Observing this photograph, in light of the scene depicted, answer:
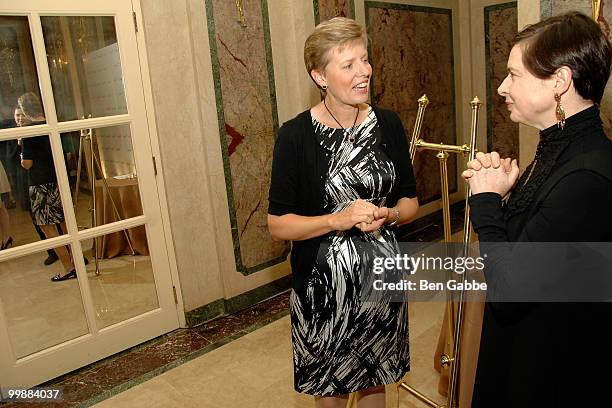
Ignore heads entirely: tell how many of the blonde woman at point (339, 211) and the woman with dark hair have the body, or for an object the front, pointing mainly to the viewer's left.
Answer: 1

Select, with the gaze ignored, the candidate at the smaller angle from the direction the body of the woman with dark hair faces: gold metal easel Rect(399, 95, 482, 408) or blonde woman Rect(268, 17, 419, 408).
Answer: the blonde woman

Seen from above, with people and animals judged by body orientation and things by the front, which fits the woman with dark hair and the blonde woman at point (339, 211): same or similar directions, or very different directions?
very different directions

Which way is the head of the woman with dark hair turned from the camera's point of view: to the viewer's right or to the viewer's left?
to the viewer's left

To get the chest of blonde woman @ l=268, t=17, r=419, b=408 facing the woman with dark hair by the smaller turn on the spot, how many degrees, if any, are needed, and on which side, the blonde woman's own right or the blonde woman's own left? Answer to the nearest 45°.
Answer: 0° — they already face them

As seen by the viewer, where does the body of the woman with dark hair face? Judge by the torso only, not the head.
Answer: to the viewer's left

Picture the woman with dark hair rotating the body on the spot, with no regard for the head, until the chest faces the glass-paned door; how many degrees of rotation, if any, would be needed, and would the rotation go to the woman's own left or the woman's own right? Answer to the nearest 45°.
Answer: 0° — they already face it
